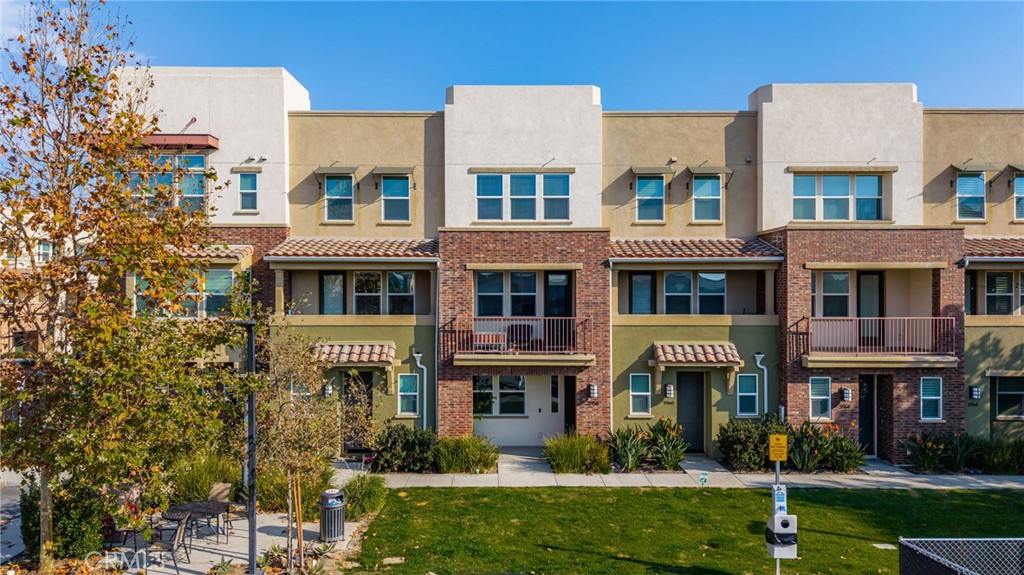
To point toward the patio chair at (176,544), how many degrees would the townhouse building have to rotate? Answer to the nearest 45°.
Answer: approximately 45° to its right

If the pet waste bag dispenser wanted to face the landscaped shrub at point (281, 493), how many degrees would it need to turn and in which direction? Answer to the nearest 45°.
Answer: approximately 90° to its right

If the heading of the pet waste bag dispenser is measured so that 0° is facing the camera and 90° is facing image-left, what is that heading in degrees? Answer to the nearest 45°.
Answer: approximately 0°

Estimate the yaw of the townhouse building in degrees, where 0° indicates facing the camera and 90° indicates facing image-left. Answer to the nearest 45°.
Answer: approximately 0°

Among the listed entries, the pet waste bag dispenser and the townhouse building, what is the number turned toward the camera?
2

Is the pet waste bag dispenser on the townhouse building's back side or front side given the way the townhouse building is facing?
on the front side
